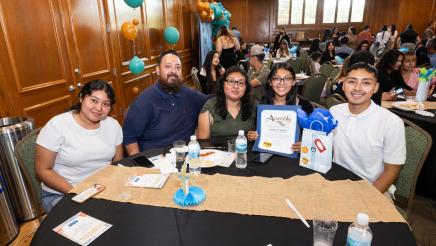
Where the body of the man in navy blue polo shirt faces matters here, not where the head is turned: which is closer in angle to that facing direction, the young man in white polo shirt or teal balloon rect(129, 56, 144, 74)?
the young man in white polo shirt

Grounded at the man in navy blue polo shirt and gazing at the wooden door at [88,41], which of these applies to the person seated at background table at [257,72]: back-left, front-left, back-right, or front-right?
front-right

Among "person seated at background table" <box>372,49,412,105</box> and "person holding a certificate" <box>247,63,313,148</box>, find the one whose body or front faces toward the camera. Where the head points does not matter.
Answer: "person holding a certificate" <box>247,63,313,148</box>

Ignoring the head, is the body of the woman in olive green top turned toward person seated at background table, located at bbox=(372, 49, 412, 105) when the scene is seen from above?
no

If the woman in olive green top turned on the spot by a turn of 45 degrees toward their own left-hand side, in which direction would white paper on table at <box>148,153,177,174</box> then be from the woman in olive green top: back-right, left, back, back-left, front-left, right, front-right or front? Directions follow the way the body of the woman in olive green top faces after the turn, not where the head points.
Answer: right

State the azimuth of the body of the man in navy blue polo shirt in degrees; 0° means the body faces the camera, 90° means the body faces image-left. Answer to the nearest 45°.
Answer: approximately 315°

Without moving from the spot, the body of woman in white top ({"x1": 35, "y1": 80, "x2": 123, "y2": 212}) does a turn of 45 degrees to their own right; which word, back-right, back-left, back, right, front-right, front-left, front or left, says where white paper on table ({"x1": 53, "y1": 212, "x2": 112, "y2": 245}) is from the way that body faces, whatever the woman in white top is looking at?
front

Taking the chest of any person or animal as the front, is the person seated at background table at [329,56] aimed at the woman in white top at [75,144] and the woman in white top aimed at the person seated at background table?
no

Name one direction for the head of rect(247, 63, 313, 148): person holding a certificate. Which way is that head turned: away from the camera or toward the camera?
toward the camera

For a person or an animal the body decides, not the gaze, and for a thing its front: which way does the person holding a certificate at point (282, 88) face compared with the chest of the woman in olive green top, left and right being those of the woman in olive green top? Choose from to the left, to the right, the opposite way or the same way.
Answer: the same way

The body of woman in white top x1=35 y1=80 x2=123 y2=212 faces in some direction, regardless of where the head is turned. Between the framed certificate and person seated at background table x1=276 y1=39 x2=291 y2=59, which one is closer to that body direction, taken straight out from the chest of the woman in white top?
the framed certificate

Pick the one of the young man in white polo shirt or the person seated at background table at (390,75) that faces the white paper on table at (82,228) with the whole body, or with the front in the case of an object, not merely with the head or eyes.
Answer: the young man in white polo shirt

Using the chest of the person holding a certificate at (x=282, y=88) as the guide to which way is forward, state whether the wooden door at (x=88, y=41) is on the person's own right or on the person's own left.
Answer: on the person's own right

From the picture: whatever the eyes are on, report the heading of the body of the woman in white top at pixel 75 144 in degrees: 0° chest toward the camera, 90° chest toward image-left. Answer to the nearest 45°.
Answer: approximately 315°

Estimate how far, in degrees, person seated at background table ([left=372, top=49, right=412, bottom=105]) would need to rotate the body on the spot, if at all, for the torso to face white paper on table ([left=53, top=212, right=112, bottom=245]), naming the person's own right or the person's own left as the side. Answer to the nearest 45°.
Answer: approximately 90° to the person's own right
